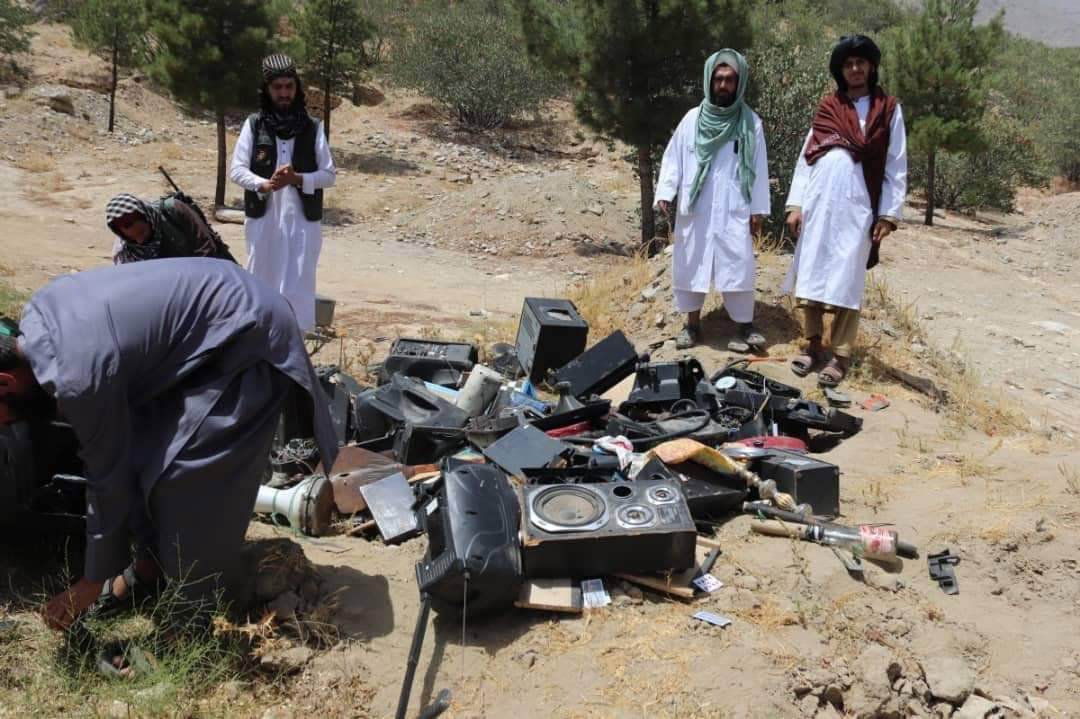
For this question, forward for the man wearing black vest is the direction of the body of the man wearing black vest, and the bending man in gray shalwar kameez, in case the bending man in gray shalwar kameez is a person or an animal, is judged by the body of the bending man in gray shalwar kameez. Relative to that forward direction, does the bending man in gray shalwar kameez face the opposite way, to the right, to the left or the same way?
to the right

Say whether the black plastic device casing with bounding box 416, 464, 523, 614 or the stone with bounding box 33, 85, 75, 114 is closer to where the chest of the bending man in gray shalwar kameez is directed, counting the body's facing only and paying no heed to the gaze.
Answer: the stone

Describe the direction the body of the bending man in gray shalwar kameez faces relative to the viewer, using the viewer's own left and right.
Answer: facing to the left of the viewer

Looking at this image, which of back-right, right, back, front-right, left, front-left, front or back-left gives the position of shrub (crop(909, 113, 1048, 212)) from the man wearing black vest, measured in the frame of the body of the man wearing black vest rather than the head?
back-left

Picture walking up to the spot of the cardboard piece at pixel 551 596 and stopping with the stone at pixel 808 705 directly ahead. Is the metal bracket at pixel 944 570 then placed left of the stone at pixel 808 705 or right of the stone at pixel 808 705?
left
